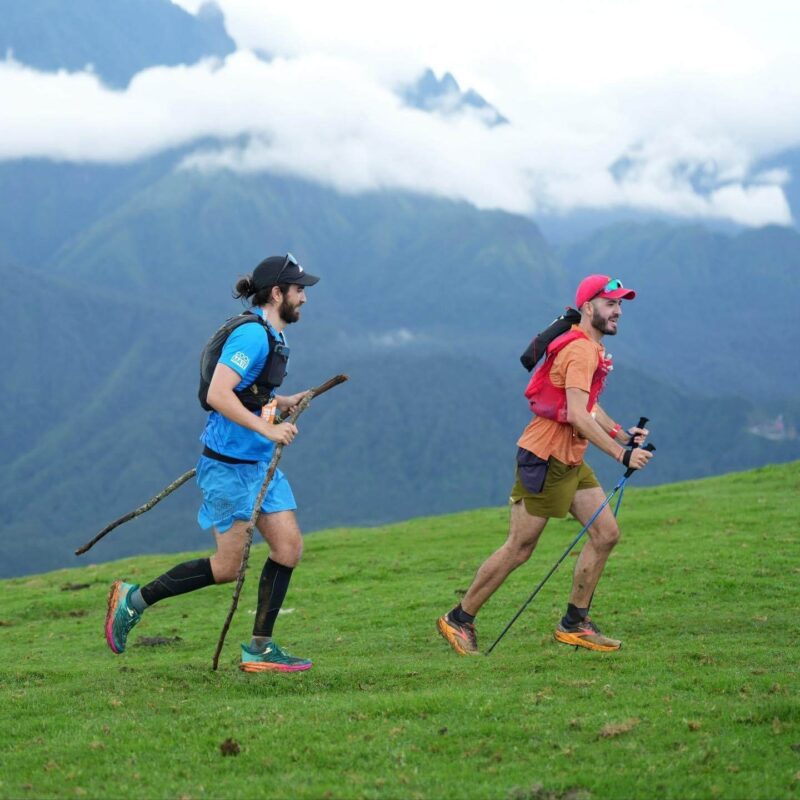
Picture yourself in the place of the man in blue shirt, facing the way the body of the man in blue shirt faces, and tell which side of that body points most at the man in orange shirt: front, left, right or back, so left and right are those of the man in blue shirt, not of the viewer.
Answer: front

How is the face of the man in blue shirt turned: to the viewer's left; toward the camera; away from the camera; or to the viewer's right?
to the viewer's right

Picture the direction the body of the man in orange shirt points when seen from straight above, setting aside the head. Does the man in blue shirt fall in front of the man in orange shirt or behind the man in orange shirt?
behind

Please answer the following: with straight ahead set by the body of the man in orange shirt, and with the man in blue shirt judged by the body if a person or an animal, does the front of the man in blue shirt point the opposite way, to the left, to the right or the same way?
the same way

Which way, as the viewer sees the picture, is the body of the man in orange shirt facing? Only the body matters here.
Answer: to the viewer's right

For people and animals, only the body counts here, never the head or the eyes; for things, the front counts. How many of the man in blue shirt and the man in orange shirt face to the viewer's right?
2

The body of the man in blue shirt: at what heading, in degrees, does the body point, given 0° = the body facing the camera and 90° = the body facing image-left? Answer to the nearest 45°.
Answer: approximately 270°
